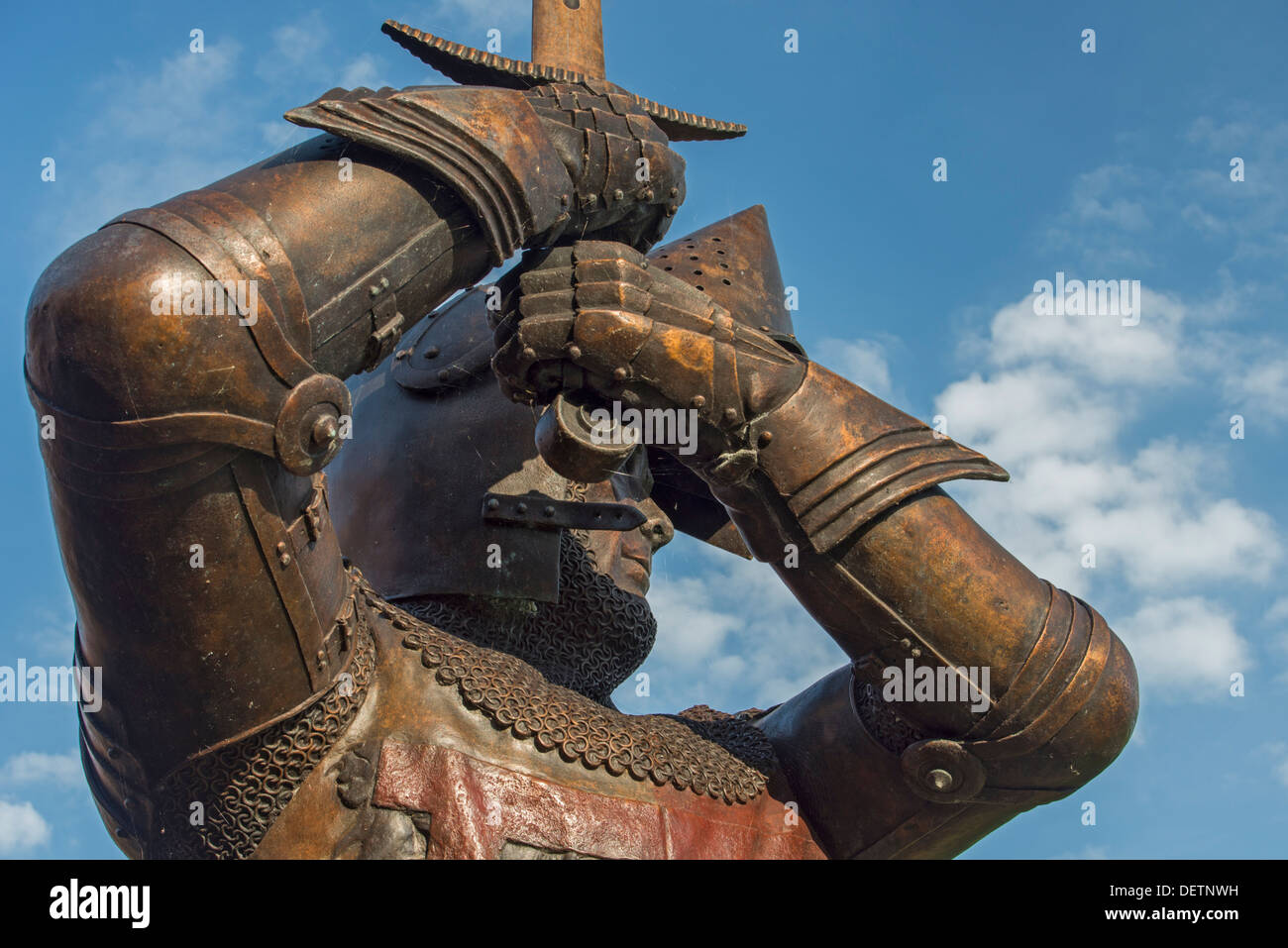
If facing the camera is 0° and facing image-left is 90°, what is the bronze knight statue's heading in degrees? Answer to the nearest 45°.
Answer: approximately 315°
